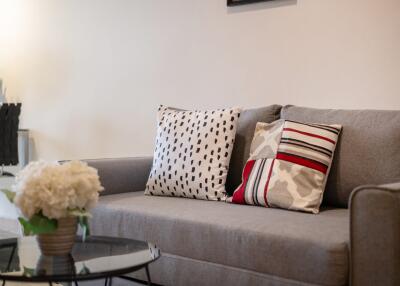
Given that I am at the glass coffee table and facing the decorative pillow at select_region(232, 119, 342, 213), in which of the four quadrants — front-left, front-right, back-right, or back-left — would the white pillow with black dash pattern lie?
front-left

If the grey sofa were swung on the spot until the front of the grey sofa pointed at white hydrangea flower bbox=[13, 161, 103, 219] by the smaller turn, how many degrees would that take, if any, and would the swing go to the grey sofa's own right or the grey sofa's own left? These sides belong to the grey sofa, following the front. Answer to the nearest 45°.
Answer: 0° — it already faces it

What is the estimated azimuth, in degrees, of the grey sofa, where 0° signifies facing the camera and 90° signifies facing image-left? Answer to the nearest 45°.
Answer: approximately 45°
